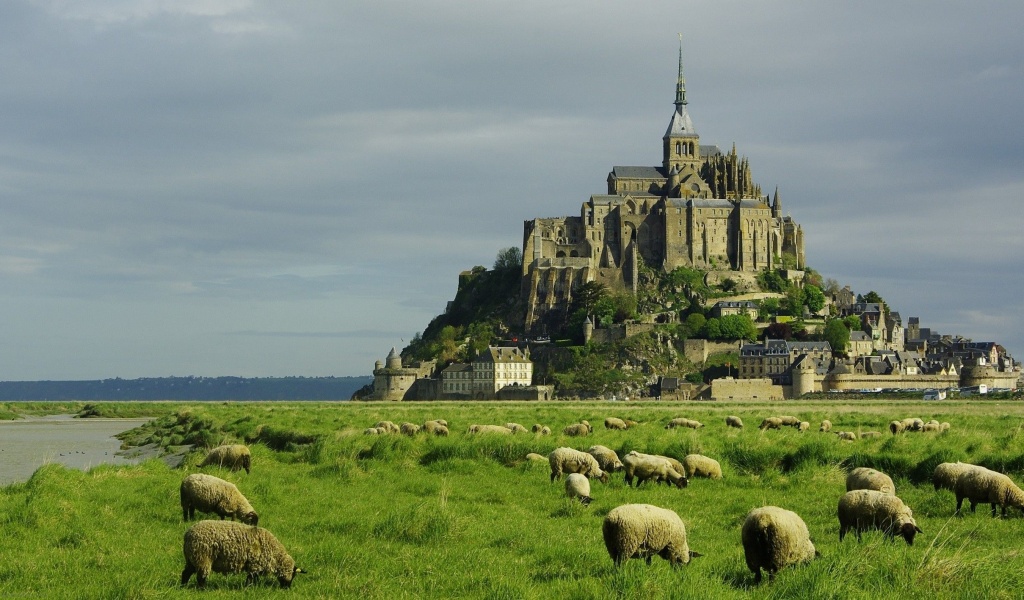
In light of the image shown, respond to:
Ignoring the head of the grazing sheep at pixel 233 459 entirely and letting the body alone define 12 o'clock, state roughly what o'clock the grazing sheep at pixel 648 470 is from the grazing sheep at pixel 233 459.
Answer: the grazing sheep at pixel 648 470 is roughly at 7 o'clock from the grazing sheep at pixel 233 459.

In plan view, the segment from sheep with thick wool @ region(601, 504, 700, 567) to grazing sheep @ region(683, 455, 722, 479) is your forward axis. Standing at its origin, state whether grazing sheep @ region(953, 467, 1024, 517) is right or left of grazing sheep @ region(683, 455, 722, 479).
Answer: right

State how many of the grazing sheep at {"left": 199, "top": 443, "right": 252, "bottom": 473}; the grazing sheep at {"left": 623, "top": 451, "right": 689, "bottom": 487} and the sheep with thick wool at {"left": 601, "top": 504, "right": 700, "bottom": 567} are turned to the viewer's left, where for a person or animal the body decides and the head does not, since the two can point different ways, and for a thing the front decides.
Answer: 1

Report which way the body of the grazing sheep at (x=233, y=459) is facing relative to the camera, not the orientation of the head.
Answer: to the viewer's left

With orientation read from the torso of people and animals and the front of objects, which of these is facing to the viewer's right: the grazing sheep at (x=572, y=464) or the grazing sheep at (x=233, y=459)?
the grazing sheep at (x=572, y=464)

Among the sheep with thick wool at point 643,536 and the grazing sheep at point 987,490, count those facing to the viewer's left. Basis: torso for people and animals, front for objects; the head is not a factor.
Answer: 0

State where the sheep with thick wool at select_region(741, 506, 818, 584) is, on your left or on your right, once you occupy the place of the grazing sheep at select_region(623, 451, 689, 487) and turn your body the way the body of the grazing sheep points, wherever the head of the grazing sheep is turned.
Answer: on your right

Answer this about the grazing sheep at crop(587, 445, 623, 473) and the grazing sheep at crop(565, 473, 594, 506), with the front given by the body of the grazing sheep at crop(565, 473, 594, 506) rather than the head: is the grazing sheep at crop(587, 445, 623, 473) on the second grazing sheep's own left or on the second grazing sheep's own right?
on the second grazing sheep's own left

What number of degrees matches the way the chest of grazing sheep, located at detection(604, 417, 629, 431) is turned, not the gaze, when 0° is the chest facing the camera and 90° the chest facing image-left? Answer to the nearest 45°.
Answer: approximately 270°

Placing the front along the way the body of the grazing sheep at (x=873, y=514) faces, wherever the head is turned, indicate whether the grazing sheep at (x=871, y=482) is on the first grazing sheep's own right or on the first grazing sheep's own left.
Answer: on the first grazing sheep's own left

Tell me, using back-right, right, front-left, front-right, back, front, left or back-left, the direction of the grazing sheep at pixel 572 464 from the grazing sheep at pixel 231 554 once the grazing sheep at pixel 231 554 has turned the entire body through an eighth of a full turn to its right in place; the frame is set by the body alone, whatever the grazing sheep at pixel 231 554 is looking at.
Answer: left

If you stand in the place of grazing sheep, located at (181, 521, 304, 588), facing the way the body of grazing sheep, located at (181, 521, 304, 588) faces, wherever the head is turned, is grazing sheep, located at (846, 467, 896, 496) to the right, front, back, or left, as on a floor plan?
front

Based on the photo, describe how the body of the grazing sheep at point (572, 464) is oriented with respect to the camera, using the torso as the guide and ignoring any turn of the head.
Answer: to the viewer's right

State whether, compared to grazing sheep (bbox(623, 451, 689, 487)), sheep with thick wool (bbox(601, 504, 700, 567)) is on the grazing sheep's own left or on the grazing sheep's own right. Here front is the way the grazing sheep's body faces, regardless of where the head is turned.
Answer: on the grazing sheep's own right

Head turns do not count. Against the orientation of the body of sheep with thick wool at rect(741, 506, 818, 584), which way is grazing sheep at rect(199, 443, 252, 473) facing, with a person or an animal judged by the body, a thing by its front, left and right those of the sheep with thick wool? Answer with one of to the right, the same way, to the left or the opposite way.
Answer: the opposite way
